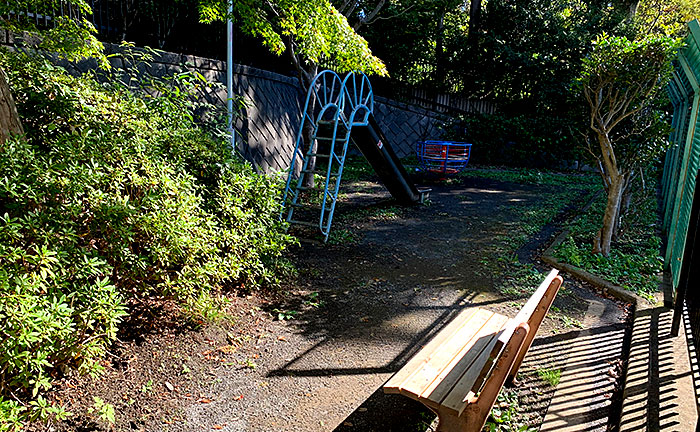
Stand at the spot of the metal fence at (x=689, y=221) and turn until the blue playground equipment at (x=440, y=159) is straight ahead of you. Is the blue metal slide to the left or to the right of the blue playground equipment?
left

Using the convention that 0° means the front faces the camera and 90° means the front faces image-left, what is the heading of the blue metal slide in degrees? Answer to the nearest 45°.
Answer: approximately 225°

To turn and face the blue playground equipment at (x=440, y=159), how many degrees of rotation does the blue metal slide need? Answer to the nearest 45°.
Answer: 0° — it already faces it

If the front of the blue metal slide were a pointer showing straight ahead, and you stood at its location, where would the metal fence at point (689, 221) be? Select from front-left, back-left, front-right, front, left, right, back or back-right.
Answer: right

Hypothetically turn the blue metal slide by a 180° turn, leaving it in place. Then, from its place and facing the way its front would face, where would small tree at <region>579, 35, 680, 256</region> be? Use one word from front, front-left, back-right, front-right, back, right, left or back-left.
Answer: left

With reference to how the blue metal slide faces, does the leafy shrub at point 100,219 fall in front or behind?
behind

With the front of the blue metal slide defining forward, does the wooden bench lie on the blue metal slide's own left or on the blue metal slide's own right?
on the blue metal slide's own right
